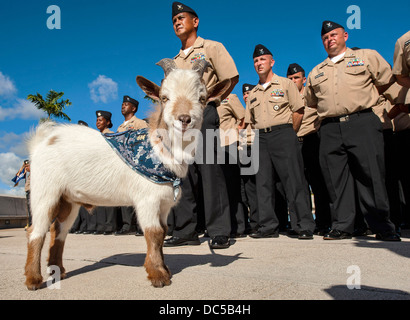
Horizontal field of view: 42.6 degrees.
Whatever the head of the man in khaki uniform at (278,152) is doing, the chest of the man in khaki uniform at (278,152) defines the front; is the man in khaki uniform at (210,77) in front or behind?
in front

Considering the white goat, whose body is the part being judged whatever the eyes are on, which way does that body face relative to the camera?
to the viewer's right

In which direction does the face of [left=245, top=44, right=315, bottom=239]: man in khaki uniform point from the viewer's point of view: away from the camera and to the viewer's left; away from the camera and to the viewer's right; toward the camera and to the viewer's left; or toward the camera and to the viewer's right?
toward the camera and to the viewer's left

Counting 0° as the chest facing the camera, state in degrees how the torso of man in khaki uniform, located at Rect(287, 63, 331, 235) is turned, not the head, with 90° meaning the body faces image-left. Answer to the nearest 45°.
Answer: approximately 45°

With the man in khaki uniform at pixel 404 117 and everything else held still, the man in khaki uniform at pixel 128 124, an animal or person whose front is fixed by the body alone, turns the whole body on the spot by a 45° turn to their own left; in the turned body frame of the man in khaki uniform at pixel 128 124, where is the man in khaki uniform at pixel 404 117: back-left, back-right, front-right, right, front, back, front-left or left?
front-left

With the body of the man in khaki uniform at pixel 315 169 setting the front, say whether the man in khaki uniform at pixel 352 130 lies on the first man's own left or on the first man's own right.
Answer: on the first man's own left

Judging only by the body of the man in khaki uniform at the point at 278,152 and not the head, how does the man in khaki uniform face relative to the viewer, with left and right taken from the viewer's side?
facing the viewer and to the left of the viewer

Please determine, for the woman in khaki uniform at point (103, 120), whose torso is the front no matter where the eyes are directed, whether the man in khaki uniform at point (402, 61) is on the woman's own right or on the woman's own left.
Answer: on the woman's own left

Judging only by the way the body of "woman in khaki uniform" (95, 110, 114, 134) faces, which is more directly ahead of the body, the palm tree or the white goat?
the white goat
